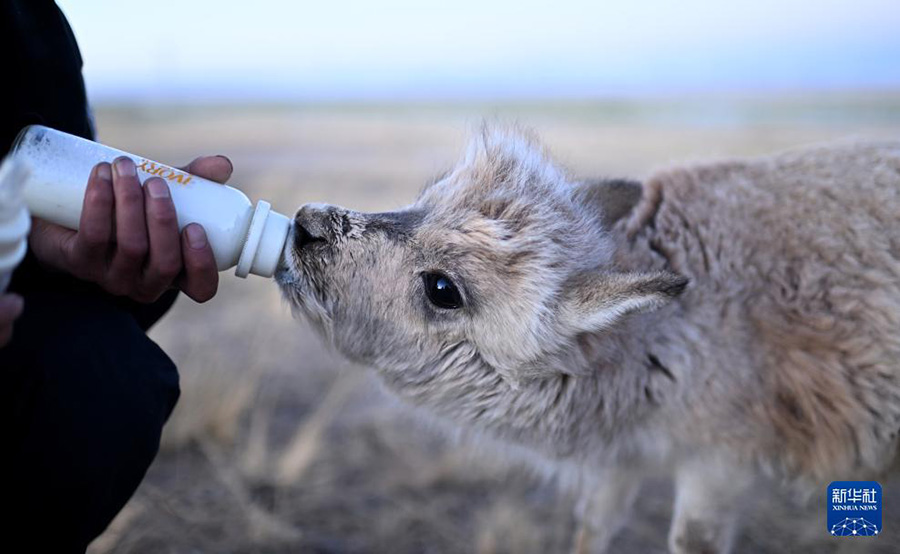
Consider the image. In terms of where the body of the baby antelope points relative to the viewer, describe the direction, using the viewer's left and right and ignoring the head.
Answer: facing to the left of the viewer
